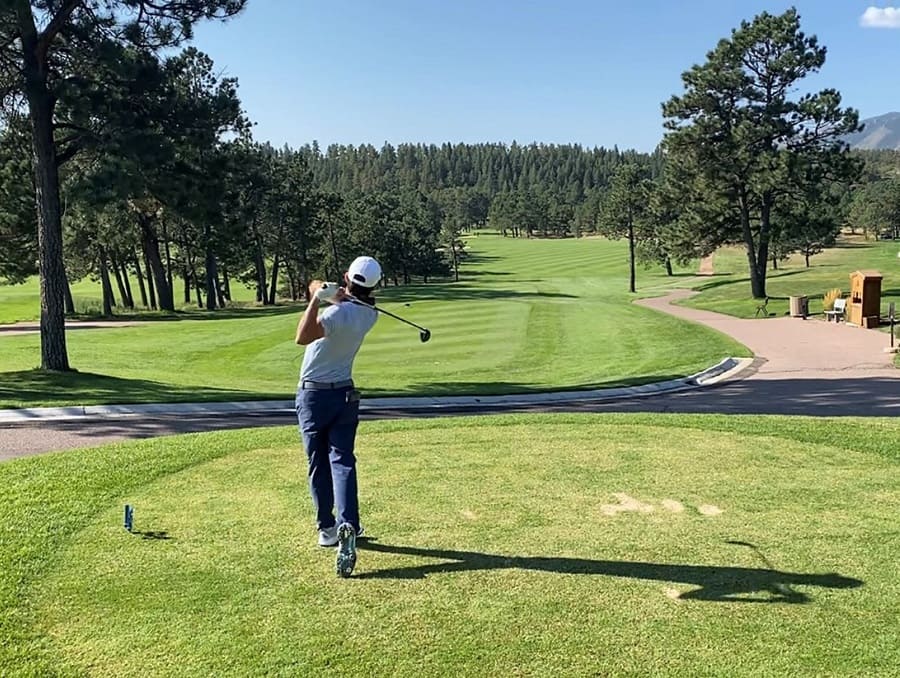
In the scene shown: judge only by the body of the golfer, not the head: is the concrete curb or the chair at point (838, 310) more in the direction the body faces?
the concrete curb

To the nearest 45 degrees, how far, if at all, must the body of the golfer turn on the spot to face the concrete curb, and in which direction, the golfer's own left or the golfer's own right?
0° — they already face it

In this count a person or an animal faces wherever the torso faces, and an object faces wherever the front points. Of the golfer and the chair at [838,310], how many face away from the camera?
1

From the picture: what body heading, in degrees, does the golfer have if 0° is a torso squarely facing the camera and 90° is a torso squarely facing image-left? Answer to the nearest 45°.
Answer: approximately 180°

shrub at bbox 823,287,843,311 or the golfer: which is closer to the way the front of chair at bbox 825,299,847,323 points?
the golfer

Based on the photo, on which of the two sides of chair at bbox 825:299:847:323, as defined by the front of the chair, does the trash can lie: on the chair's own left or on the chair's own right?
on the chair's own right

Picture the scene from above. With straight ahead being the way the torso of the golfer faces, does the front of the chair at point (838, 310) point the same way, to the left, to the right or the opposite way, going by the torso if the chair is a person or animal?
to the left

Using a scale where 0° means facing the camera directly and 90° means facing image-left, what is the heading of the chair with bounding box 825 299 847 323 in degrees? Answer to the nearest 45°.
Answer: approximately 45°

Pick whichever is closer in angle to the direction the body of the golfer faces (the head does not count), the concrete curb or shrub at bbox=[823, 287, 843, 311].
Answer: the concrete curb

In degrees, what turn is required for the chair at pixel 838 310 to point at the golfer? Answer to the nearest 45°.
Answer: approximately 45° to its left
